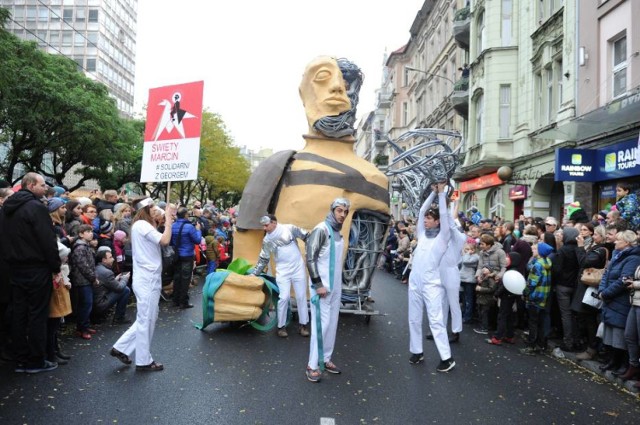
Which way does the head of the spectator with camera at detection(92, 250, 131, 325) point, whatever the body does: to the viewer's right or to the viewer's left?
to the viewer's right

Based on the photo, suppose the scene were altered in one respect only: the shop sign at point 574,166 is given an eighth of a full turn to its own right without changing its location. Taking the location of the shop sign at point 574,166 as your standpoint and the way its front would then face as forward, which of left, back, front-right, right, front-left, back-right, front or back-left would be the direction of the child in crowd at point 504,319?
front-left

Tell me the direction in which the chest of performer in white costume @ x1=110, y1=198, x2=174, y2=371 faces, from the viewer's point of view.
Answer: to the viewer's right

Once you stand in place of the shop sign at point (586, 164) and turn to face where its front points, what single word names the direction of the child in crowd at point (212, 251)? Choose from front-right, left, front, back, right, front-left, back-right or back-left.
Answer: front

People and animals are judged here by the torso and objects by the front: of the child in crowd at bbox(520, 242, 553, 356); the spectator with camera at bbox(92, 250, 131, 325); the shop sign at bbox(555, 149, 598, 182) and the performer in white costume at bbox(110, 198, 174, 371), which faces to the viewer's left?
the child in crowd

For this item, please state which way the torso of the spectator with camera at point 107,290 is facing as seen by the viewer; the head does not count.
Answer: to the viewer's right

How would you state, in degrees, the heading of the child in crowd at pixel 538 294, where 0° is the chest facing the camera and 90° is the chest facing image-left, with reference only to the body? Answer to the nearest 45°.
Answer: approximately 90°

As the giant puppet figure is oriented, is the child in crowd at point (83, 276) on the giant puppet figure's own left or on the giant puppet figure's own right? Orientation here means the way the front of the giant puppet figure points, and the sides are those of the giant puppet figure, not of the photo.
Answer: on the giant puppet figure's own right

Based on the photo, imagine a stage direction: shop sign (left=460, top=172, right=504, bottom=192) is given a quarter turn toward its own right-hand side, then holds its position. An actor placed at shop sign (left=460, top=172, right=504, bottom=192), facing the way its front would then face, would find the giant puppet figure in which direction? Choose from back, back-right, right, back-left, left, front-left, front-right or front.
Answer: back-left

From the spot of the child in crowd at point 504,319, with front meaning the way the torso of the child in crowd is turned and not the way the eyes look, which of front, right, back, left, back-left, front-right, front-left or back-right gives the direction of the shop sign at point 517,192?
right

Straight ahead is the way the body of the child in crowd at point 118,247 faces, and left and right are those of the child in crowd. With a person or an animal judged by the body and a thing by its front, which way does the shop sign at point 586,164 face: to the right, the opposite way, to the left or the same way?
the opposite way

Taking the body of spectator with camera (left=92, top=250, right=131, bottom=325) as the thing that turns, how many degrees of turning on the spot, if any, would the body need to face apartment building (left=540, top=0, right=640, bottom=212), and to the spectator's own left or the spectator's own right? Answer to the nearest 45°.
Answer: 0° — they already face it
